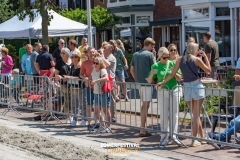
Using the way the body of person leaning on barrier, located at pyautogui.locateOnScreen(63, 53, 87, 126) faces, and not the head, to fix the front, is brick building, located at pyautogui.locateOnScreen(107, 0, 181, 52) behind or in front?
behind

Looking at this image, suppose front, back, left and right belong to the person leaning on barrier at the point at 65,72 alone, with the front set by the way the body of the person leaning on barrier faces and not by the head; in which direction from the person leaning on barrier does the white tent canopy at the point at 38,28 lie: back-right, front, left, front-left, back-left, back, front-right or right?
back-right

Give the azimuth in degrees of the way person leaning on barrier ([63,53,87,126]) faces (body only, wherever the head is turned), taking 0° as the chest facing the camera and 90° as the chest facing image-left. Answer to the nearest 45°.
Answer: approximately 45°

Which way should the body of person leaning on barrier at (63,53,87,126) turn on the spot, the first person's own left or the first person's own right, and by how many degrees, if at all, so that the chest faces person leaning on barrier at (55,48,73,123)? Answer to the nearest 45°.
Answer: approximately 90° to the first person's own right
